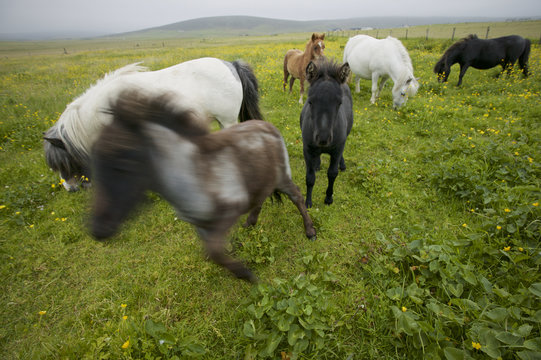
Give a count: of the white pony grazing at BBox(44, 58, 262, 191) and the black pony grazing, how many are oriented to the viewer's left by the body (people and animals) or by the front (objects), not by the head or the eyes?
2

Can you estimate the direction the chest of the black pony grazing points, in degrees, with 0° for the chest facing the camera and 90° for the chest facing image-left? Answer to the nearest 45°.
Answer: approximately 90°

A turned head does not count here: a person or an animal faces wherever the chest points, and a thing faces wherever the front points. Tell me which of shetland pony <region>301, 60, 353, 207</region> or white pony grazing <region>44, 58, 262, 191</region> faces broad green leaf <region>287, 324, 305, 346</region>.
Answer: the shetland pony

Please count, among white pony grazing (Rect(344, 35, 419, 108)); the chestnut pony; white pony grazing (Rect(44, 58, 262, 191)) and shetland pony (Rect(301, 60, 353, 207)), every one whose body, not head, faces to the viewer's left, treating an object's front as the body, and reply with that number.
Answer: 1

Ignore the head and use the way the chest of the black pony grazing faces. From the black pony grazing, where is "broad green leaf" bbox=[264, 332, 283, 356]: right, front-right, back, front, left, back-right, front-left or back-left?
left

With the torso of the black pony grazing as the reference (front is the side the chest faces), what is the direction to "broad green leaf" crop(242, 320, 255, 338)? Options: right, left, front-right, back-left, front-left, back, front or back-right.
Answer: left

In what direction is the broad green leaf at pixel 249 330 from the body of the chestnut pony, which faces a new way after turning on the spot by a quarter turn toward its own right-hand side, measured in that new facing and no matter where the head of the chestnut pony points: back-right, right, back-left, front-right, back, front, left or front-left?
front-left

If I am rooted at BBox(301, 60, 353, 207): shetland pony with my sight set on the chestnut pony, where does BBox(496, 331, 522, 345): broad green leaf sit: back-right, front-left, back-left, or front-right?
back-right

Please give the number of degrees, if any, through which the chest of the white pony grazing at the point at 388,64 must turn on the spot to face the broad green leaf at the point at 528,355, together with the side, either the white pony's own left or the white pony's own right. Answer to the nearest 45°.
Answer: approximately 45° to the white pony's own right

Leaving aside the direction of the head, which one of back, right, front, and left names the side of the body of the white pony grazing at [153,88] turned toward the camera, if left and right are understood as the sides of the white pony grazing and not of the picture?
left

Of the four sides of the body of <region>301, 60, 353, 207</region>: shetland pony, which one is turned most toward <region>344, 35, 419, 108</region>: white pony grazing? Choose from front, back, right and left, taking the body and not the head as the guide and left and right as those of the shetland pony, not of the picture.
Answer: back

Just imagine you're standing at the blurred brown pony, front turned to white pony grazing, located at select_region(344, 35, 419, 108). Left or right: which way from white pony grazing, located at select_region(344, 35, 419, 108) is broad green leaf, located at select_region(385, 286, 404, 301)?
right
